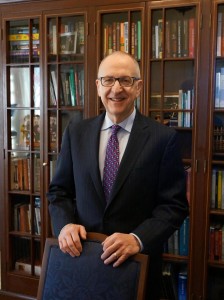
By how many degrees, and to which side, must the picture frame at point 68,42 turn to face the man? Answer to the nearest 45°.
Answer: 0° — it already faces them

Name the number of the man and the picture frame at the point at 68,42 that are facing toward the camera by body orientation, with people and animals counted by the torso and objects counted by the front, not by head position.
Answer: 2

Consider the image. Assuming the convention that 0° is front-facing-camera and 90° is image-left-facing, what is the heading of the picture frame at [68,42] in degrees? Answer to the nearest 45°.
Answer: approximately 0°

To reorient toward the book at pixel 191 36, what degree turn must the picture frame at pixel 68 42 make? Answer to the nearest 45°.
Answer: approximately 45° to its left
